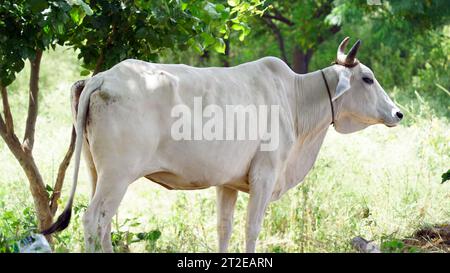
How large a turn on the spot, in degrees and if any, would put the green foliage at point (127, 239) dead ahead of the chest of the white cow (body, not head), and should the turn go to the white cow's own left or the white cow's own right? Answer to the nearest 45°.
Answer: approximately 135° to the white cow's own left

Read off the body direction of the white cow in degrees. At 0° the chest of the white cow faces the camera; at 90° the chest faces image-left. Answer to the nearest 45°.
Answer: approximately 270°
